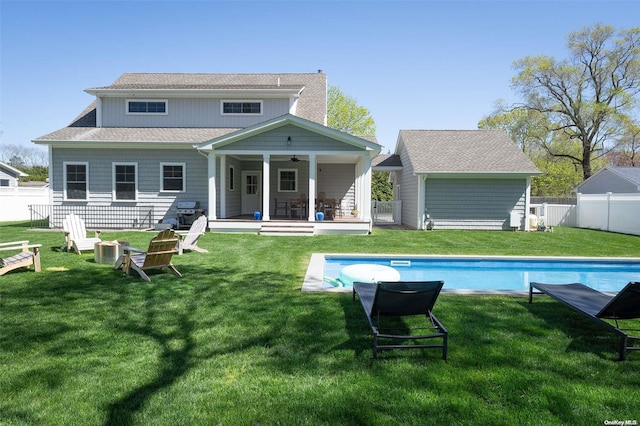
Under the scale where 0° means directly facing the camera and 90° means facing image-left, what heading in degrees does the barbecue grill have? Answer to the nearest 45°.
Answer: approximately 0°

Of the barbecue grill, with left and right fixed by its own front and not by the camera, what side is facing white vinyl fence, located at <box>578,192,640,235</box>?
left

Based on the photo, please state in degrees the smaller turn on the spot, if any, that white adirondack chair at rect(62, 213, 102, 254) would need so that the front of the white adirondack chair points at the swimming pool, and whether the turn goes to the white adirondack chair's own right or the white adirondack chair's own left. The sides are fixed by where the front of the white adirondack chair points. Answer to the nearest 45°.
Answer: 0° — it already faces it

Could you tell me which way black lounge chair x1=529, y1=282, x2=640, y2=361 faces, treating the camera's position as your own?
facing away from the viewer and to the left of the viewer

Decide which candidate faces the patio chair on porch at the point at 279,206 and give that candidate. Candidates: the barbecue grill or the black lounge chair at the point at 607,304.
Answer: the black lounge chair

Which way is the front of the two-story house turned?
away from the camera

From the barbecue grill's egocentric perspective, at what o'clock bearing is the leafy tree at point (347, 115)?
The leafy tree is roughly at 7 o'clock from the barbecue grill.

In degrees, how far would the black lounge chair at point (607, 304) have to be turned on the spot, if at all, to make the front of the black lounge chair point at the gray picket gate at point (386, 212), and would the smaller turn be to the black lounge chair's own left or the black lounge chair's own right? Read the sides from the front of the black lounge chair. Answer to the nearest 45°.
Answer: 0° — it already faces it
